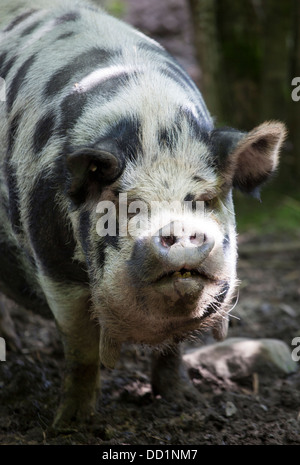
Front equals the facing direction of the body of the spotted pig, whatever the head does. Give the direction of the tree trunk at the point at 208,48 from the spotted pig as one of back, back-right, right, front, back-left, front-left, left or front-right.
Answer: back-left

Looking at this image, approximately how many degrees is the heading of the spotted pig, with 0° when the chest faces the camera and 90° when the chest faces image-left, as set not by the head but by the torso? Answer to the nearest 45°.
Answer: approximately 315°
